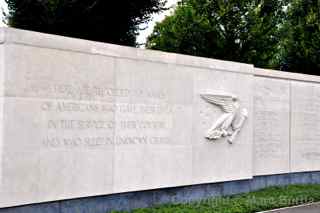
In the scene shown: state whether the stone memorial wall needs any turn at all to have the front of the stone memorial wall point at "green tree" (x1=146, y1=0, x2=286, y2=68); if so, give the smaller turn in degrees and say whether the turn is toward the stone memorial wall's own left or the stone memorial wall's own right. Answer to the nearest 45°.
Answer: approximately 135° to the stone memorial wall's own left

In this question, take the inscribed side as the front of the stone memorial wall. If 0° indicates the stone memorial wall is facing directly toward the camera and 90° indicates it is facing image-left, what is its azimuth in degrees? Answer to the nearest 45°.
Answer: approximately 315°

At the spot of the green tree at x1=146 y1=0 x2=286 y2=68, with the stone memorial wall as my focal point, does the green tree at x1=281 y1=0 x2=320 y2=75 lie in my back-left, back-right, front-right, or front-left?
back-left

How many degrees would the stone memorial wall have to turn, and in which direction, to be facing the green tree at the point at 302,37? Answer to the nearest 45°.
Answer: approximately 90° to its left
